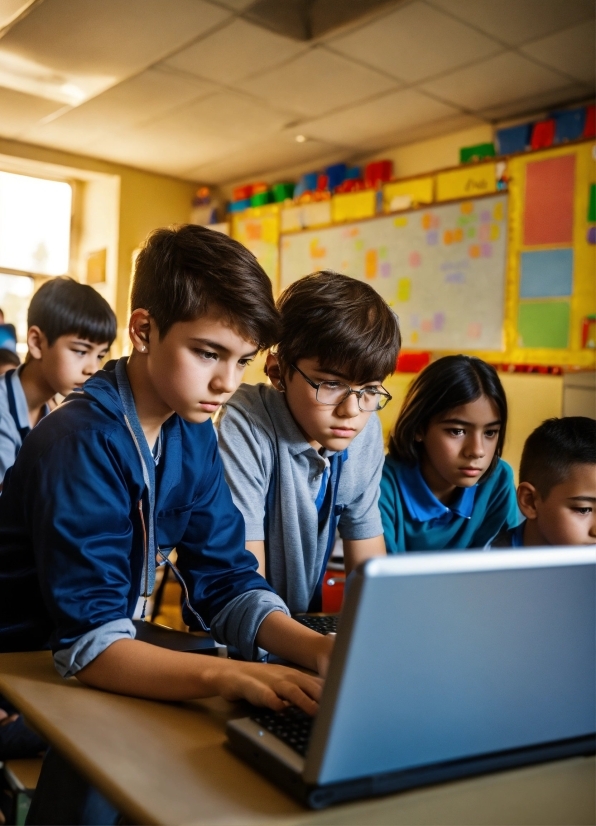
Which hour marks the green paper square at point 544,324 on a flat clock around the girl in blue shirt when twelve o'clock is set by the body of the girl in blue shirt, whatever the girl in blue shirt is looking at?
The green paper square is roughly at 8 o'clock from the girl in blue shirt.

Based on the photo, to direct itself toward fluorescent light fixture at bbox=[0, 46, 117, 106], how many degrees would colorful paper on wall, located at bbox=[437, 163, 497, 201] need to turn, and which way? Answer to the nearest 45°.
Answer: approximately 45° to its right

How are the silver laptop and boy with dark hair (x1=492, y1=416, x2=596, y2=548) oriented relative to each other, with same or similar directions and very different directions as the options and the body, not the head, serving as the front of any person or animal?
very different directions

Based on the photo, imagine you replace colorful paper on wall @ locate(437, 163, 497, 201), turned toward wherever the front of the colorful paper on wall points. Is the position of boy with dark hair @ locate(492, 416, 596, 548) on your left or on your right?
on your left

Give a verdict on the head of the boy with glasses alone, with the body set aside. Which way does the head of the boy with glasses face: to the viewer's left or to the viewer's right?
to the viewer's right

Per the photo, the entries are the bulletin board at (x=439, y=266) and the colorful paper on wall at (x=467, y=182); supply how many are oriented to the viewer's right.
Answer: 0

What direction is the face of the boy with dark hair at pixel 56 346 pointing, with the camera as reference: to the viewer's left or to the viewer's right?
to the viewer's right

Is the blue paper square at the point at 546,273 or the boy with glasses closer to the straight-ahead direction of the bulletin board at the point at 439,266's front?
the boy with glasses
